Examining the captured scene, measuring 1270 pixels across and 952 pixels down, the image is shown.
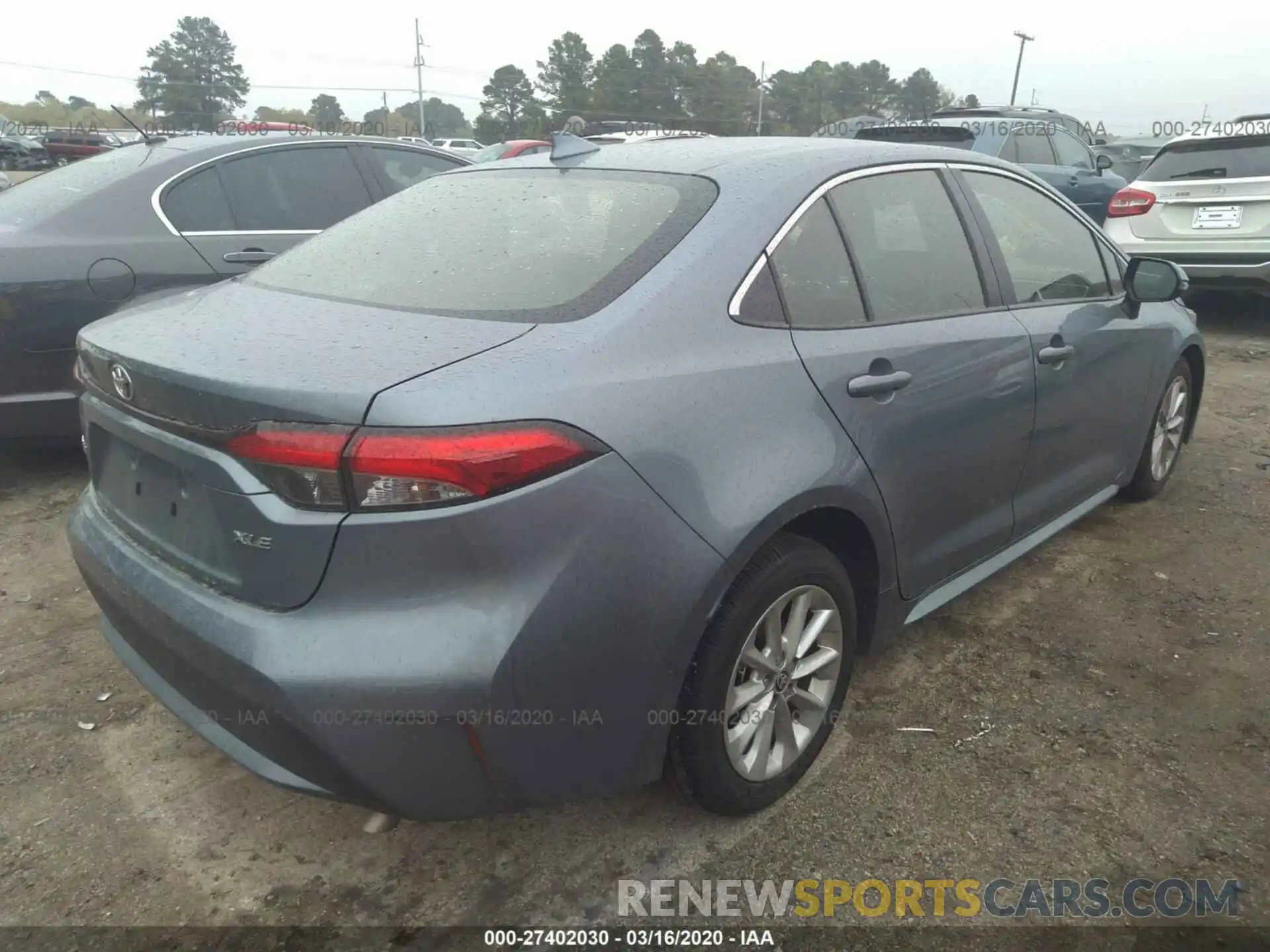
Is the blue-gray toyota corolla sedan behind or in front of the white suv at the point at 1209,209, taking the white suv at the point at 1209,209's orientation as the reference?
behind

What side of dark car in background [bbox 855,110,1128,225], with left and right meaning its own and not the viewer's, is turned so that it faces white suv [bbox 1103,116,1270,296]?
right

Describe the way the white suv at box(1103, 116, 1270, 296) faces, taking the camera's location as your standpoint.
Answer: facing away from the viewer

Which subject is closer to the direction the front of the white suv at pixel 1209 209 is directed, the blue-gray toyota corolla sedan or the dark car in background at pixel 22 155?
the dark car in background

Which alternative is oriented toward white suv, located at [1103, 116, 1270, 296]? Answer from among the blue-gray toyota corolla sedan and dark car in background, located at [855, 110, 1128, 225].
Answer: the blue-gray toyota corolla sedan

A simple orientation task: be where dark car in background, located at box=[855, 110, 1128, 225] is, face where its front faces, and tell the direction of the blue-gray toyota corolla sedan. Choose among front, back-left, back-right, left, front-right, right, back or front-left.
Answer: back-right

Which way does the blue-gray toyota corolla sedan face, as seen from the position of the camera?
facing away from the viewer and to the right of the viewer

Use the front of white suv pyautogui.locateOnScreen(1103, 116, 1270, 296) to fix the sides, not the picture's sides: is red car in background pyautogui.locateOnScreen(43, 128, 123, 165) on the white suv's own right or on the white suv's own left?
on the white suv's own left

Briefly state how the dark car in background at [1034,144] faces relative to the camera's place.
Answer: facing away from the viewer and to the right of the viewer

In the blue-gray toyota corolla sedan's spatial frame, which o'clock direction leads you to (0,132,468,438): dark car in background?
The dark car in background is roughly at 9 o'clock from the blue-gray toyota corolla sedan.

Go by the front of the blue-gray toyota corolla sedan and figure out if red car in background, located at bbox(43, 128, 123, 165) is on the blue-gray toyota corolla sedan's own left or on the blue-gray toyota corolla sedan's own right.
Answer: on the blue-gray toyota corolla sedan's own left
